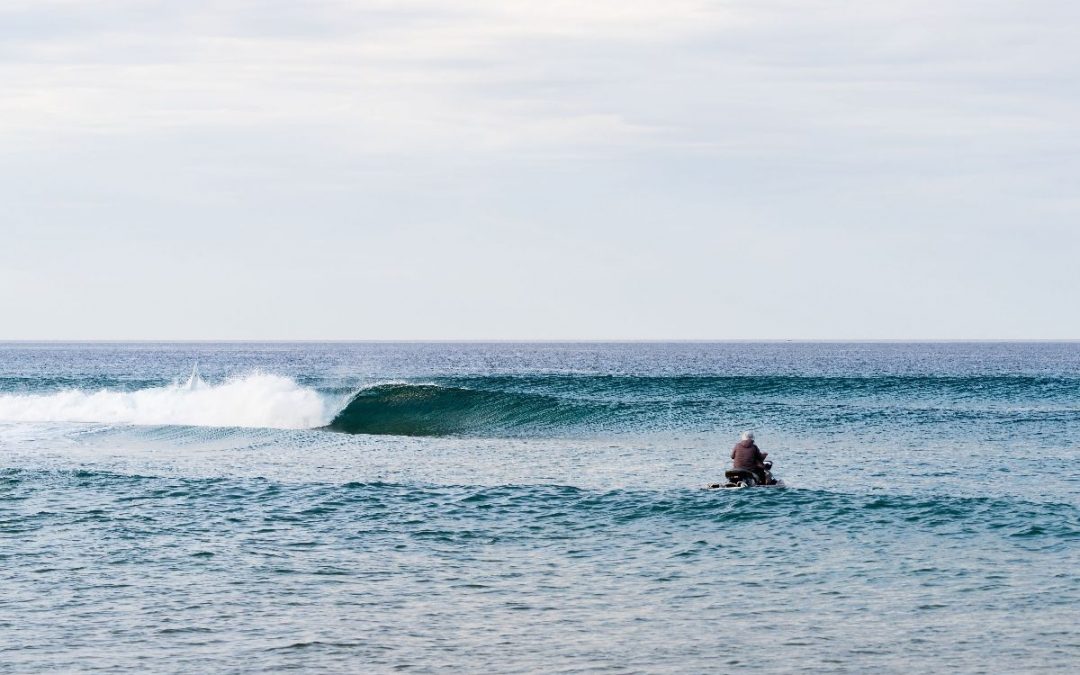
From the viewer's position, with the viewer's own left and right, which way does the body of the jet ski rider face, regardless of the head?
facing away from the viewer and to the right of the viewer
